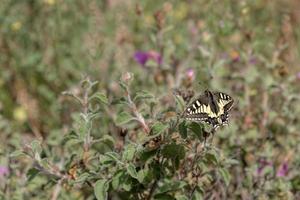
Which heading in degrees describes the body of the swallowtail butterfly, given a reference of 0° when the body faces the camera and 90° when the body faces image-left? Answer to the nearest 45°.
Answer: approximately 180°

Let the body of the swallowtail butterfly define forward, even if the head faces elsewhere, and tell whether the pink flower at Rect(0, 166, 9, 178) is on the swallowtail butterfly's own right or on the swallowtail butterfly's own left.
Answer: on the swallowtail butterfly's own left
